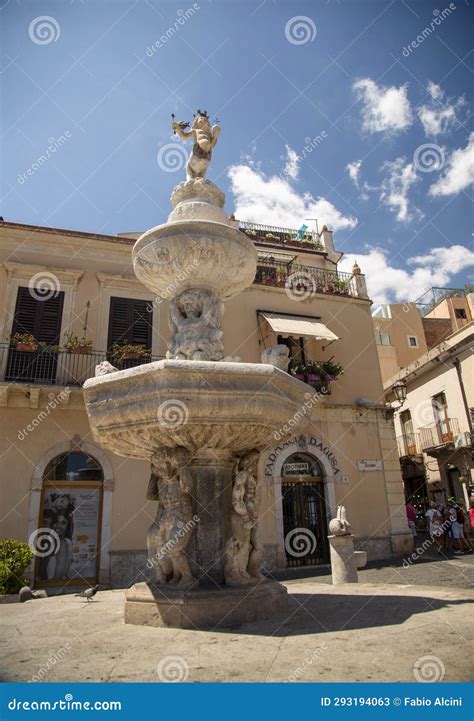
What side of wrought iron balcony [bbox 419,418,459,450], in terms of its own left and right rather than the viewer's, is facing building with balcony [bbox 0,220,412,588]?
front

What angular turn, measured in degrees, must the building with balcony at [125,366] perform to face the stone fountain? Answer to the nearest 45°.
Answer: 0° — it already faces it

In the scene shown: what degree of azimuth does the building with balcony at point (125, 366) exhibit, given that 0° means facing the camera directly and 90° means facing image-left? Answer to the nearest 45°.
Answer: approximately 0°

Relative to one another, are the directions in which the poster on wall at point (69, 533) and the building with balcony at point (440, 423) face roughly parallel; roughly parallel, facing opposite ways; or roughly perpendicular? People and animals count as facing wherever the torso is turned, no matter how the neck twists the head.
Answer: roughly perpendicular

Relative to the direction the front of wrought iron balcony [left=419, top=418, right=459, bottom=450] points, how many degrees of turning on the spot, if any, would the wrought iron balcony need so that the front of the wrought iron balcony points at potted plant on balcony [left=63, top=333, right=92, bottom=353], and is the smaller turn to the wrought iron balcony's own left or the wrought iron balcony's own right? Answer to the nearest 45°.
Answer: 0° — it already faces it

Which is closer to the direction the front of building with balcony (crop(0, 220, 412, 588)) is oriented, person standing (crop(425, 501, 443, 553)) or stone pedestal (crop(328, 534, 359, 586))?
the stone pedestal

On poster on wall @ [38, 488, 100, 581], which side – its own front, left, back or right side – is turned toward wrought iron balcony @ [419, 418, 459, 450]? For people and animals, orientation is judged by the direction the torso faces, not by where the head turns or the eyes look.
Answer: left

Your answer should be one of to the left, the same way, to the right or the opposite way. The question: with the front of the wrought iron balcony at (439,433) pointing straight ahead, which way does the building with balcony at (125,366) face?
to the left

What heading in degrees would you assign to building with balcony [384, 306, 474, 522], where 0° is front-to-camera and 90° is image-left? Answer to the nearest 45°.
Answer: approximately 45°

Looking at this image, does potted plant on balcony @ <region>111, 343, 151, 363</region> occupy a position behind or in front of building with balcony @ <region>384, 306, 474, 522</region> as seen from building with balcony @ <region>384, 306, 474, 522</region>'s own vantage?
in front

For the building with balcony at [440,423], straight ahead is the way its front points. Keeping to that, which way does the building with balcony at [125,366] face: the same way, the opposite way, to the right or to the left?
to the left
